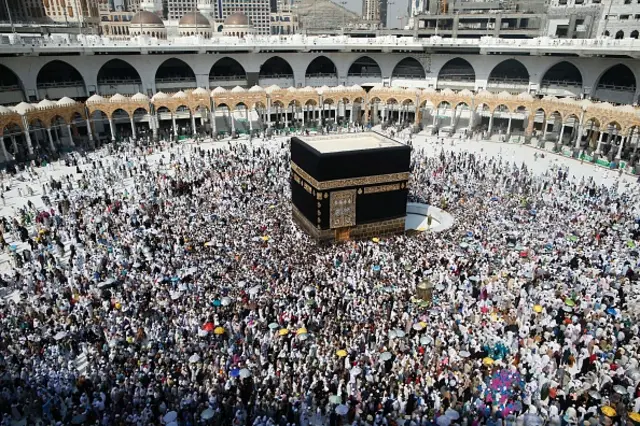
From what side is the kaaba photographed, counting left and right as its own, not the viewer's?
front

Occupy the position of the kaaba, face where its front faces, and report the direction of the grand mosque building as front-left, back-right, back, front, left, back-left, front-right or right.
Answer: back
